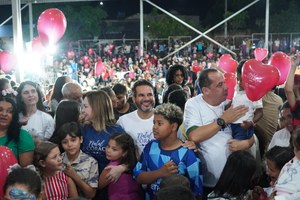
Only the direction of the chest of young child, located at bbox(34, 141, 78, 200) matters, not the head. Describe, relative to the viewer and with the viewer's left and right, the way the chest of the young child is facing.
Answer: facing the viewer and to the right of the viewer

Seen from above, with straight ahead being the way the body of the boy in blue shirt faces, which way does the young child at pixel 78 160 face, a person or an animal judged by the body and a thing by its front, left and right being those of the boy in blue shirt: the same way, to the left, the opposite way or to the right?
the same way

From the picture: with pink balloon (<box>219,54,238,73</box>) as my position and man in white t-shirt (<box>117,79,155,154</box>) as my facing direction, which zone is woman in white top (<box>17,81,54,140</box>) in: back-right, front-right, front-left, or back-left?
front-right

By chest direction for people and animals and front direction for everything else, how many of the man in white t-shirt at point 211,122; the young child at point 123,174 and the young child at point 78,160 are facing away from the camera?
0

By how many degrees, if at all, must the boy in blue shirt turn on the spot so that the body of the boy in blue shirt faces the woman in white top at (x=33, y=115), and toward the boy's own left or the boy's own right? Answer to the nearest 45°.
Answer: approximately 90° to the boy's own right

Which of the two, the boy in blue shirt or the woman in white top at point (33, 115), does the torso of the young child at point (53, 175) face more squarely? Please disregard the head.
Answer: the boy in blue shirt

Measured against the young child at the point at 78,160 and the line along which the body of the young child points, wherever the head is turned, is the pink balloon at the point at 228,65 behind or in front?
behind

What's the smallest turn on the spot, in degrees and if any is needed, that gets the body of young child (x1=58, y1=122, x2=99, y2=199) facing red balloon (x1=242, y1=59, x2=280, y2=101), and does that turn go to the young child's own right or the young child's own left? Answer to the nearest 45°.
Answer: approximately 135° to the young child's own left

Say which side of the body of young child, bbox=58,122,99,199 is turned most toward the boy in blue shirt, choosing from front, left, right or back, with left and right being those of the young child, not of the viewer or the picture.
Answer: left

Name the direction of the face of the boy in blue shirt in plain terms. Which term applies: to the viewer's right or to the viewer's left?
to the viewer's left

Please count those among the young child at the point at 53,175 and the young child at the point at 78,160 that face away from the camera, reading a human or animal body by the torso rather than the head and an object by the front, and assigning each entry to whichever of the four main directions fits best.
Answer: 0

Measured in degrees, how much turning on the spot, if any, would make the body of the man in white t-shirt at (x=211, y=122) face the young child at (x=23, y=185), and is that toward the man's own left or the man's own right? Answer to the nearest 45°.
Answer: approximately 90° to the man's own right
